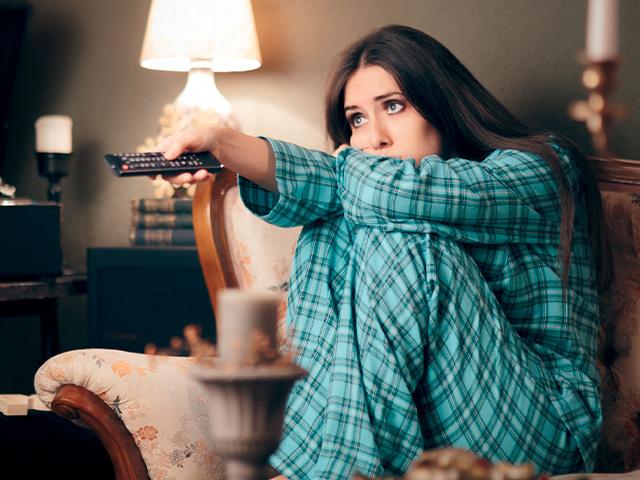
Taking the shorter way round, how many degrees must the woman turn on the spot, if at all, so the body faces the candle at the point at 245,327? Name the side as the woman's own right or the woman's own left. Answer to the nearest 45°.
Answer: approximately 45° to the woman's own left

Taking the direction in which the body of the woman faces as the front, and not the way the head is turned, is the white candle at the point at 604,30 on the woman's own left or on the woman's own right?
on the woman's own left

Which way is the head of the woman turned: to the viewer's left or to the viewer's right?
to the viewer's left

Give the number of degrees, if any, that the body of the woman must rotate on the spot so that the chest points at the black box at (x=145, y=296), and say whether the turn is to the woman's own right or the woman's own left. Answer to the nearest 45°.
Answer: approximately 90° to the woman's own right

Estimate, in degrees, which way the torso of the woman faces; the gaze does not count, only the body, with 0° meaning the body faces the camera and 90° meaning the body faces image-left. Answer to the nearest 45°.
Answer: approximately 45°

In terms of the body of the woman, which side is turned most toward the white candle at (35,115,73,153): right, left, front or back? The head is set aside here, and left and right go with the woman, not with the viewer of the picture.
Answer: right

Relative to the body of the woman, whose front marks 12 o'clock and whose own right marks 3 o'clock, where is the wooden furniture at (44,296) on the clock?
The wooden furniture is roughly at 3 o'clock from the woman.

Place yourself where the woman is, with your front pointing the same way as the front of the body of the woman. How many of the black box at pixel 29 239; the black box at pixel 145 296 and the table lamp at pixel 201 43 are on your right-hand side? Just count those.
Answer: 3

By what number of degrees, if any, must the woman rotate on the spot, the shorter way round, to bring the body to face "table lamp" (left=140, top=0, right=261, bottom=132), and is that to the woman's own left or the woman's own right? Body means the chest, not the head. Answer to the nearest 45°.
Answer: approximately 90° to the woman's own right

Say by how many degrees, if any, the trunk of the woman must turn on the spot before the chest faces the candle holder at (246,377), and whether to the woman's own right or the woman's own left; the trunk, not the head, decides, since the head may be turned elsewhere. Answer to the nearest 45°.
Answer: approximately 45° to the woman's own left
